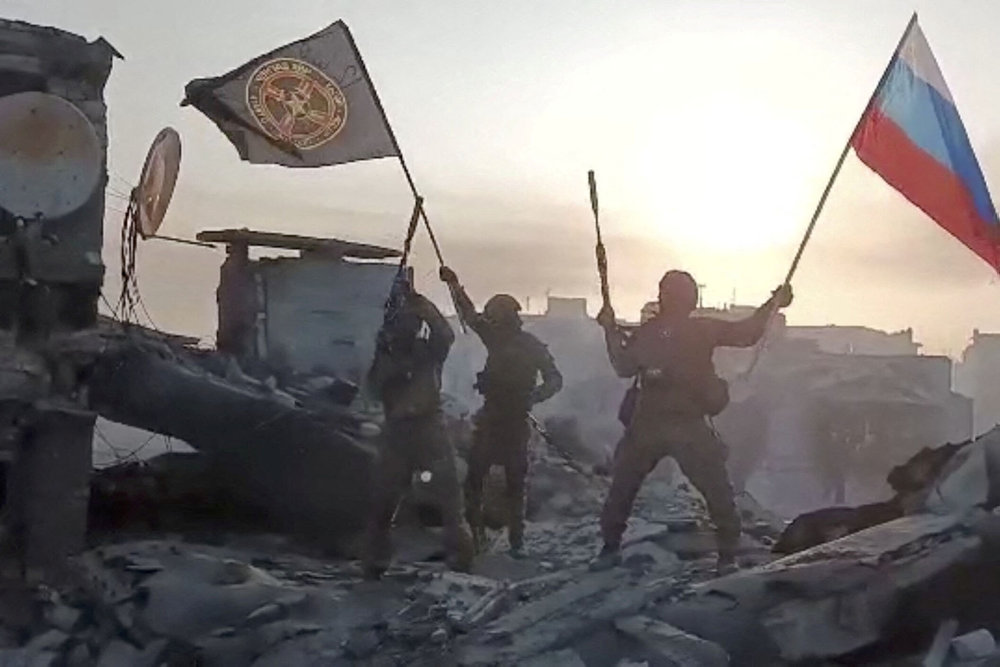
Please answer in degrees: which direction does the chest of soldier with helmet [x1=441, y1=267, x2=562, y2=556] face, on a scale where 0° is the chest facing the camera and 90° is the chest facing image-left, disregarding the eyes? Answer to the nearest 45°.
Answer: approximately 0°

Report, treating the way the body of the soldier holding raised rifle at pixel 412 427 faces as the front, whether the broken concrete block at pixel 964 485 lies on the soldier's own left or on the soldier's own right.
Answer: on the soldier's own left

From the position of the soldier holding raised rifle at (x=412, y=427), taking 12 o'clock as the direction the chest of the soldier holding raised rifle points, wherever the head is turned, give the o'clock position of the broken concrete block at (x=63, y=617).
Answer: The broken concrete block is roughly at 3 o'clock from the soldier holding raised rifle.

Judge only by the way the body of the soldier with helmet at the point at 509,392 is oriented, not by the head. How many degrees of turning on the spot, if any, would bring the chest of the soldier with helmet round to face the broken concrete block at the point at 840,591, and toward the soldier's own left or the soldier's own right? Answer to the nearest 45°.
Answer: approximately 45° to the soldier's own left

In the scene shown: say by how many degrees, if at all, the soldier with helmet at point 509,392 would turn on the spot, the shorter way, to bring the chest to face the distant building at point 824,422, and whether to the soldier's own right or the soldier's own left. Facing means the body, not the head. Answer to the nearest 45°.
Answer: approximately 180°

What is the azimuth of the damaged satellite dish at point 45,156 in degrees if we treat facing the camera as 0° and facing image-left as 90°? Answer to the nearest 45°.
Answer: approximately 0°
